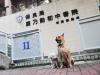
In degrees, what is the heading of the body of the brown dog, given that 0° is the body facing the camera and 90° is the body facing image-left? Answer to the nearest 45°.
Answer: approximately 45°
